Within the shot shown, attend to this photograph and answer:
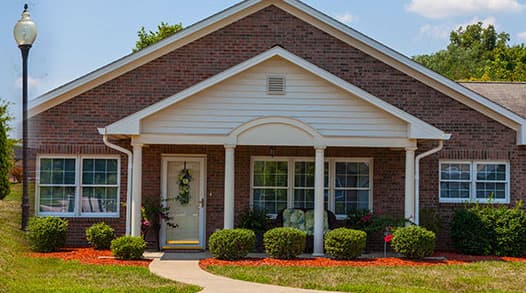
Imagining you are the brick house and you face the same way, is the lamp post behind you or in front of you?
in front

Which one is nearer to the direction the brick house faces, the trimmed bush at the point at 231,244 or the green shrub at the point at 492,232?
the trimmed bush

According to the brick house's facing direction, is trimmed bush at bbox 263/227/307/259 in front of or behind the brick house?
in front

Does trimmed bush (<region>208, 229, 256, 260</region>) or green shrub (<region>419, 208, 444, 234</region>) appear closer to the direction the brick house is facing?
the trimmed bush

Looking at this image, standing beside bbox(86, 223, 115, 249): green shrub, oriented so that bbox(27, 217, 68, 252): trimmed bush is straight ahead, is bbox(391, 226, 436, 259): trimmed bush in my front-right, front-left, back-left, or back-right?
back-left

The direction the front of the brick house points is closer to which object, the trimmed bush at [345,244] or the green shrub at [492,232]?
the trimmed bush

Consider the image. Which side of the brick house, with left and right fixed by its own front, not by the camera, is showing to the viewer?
front
